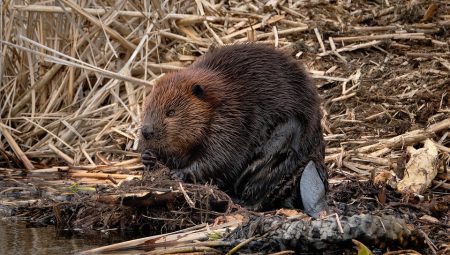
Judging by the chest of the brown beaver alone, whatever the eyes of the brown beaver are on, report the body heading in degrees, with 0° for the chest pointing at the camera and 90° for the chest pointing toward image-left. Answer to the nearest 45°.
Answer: approximately 90°

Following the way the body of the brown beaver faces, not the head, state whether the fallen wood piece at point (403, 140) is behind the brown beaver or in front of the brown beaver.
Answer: behind

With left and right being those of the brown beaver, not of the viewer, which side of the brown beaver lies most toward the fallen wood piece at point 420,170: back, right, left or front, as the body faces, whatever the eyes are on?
back

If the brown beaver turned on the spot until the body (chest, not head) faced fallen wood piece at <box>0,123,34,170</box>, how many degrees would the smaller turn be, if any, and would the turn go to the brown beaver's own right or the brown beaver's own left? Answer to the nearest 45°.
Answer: approximately 45° to the brown beaver's own right
